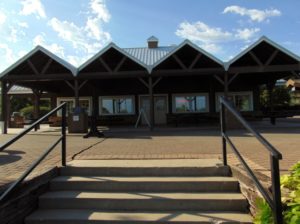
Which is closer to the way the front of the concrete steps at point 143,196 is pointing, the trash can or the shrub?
the shrub

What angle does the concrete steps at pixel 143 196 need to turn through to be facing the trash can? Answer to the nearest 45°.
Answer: approximately 180°

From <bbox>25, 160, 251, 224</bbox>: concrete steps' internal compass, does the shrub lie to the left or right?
on its left

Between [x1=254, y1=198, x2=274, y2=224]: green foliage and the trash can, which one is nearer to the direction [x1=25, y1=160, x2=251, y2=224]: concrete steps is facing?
the green foliage

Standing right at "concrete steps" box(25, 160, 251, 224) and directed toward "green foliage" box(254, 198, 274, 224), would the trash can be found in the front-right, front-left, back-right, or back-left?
back-left

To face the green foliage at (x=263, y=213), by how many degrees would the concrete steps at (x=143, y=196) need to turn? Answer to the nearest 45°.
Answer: approximately 45° to its left

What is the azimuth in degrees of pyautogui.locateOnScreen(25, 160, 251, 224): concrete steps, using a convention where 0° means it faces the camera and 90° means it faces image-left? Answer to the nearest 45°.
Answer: approximately 0°
